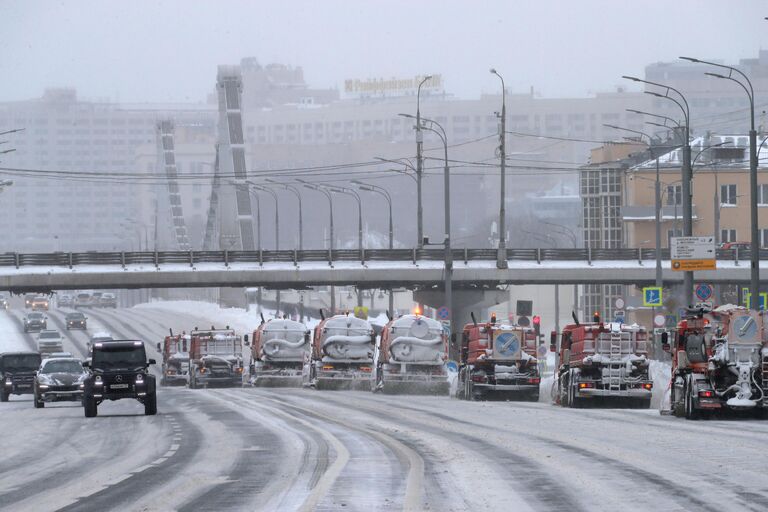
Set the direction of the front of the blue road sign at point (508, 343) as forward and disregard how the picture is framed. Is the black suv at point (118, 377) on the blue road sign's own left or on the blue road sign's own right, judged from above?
on the blue road sign's own right

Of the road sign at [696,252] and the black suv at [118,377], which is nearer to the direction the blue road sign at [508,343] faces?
the black suv

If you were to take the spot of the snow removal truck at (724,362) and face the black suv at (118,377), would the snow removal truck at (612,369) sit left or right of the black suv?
right

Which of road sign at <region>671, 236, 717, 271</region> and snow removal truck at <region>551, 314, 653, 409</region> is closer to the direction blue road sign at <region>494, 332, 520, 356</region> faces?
the snow removal truck

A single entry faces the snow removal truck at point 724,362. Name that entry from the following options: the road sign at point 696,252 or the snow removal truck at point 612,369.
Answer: the road sign

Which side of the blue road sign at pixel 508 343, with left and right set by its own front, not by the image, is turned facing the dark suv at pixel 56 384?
right

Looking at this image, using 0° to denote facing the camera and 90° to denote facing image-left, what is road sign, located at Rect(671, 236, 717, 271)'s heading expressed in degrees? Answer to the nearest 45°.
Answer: approximately 0°

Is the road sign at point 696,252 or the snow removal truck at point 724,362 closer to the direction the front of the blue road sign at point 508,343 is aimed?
the snow removal truck
